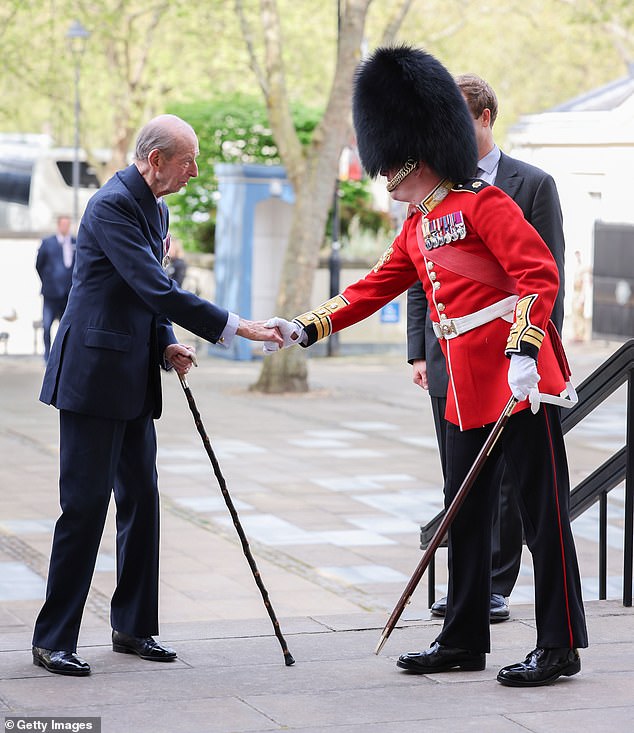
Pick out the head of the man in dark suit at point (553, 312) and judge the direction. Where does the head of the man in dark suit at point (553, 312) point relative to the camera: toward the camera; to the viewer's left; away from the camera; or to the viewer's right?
to the viewer's left

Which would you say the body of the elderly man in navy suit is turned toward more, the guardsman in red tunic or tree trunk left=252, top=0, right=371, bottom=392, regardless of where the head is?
the guardsman in red tunic

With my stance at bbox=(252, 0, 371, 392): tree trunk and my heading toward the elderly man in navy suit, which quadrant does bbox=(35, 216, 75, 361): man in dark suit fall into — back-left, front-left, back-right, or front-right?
back-right

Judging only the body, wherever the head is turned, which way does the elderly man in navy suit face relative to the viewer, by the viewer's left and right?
facing to the right of the viewer

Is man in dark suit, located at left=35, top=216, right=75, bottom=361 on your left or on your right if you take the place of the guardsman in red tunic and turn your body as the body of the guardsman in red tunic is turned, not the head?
on your right

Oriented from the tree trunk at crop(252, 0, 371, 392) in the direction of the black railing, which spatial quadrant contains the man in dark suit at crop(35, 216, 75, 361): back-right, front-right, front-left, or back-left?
back-right

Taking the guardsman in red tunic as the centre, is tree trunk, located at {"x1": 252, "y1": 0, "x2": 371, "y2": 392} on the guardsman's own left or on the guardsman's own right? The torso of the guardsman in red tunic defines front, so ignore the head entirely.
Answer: on the guardsman's own right

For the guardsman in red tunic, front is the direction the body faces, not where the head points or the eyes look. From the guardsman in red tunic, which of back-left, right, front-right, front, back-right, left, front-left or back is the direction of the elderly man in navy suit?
front-right

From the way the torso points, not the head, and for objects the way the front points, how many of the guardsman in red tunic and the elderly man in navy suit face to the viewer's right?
1

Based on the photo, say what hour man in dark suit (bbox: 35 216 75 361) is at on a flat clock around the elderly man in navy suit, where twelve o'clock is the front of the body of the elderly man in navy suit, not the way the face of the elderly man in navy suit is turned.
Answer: The man in dark suit is roughly at 9 o'clock from the elderly man in navy suit.

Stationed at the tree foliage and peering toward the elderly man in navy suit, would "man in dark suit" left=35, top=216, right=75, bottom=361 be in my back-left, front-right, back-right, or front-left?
front-right

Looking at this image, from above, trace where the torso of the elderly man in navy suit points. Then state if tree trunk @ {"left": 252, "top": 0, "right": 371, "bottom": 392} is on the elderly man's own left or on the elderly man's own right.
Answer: on the elderly man's own left

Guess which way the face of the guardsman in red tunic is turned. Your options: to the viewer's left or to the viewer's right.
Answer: to the viewer's left

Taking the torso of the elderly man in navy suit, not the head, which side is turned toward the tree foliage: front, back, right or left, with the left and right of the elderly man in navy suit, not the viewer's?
left
